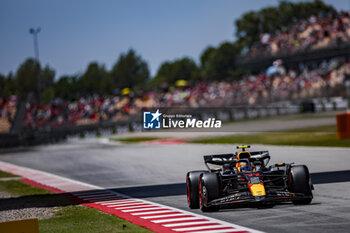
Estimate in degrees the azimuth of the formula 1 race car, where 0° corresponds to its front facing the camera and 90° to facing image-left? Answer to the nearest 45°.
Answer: approximately 0°
